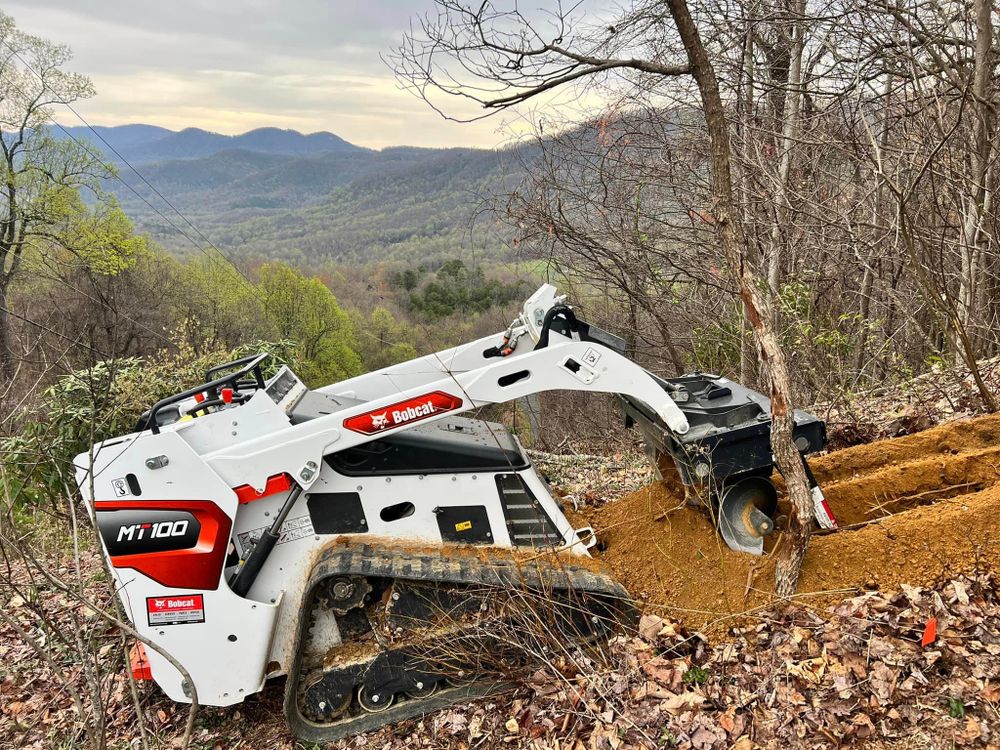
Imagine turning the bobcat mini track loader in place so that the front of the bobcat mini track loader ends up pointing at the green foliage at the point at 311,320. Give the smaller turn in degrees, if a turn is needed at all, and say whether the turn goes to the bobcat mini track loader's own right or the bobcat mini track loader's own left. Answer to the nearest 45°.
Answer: approximately 90° to the bobcat mini track loader's own left

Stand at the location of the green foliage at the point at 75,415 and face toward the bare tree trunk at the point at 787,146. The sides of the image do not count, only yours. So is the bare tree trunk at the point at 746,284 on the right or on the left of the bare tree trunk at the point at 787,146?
right

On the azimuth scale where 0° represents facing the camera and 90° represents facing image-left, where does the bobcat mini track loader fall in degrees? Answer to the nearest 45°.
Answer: approximately 270°

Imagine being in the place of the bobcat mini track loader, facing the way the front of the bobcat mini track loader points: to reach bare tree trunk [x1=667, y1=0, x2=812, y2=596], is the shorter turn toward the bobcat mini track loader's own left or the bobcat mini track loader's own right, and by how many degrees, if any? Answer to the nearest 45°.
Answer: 0° — it already faces it

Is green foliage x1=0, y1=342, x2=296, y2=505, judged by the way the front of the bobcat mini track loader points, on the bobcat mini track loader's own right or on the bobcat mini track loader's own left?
on the bobcat mini track loader's own left

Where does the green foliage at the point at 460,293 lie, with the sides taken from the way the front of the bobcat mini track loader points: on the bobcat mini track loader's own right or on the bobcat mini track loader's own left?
on the bobcat mini track loader's own left
